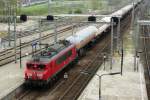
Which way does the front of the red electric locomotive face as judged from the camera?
facing the viewer and to the left of the viewer
